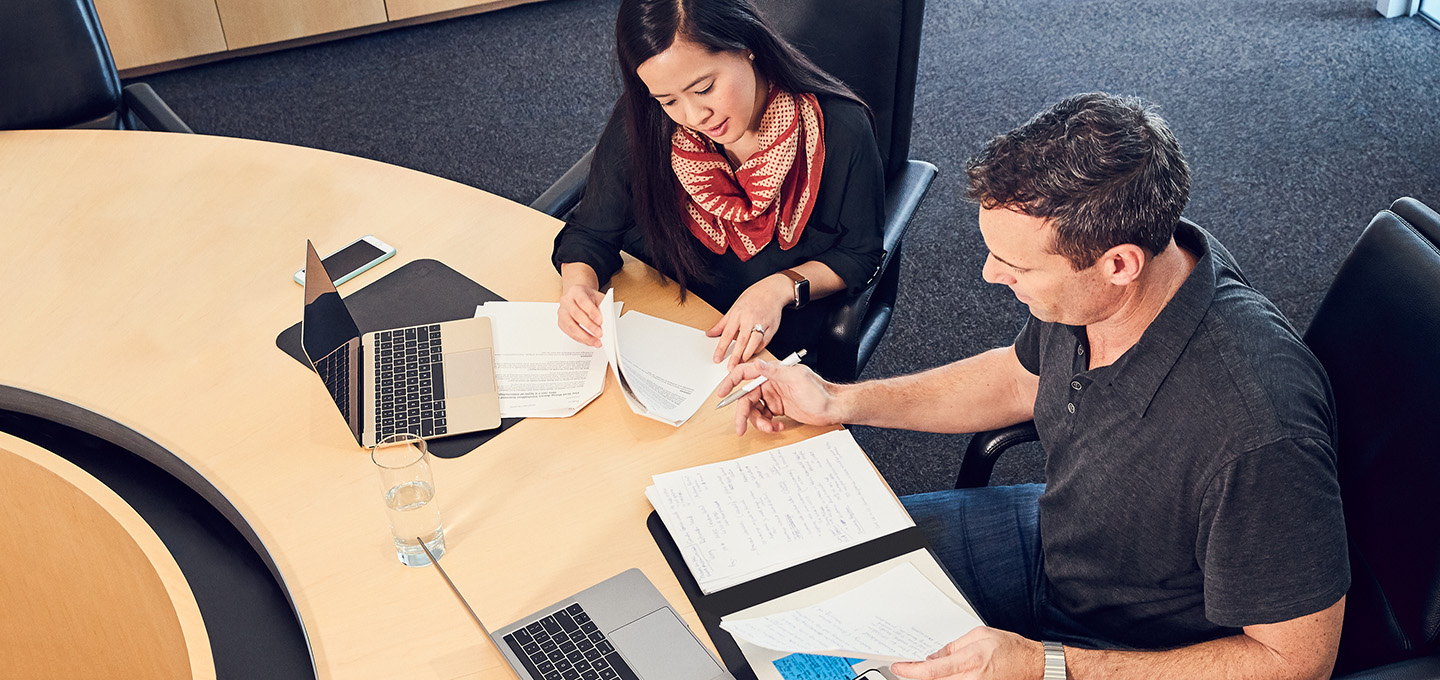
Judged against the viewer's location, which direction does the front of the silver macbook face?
facing away from the viewer and to the right of the viewer

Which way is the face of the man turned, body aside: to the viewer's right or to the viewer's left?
to the viewer's left

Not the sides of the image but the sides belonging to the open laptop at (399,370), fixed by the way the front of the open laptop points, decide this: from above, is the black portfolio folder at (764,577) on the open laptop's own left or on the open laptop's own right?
on the open laptop's own right

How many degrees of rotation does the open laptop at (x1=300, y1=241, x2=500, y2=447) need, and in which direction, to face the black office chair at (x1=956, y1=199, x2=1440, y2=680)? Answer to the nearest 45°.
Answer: approximately 45° to its right

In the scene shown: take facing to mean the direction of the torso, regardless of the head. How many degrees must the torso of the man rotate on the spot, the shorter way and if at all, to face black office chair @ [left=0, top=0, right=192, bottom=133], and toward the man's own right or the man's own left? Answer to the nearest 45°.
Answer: approximately 45° to the man's own right

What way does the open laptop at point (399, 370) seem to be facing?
to the viewer's right

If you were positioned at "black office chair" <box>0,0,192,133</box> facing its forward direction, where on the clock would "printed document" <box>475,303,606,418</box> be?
The printed document is roughly at 1 o'clock from the black office chair.

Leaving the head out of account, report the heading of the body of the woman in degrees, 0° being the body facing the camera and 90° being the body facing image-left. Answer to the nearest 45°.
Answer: approximately 45°

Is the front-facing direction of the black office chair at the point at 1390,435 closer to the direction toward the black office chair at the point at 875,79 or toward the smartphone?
the smartphone
